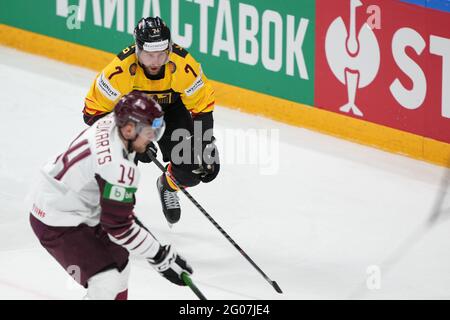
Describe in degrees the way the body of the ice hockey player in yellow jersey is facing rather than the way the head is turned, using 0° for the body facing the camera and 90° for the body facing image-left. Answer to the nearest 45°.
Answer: approximately 0°

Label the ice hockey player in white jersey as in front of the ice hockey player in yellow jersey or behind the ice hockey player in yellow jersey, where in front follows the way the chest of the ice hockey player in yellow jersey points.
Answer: in front

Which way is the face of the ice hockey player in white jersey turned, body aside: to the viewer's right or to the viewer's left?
to the viewer's right
